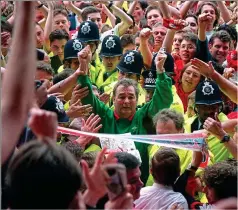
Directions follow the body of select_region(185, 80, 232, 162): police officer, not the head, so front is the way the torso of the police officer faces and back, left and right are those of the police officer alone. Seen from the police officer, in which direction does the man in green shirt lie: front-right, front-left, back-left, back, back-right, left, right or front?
right

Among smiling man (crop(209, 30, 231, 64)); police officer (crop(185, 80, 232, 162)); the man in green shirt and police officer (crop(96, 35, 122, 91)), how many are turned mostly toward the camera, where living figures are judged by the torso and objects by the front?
4

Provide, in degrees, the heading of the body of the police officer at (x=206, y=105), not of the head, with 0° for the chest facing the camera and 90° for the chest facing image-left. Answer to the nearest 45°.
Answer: approximately 0°

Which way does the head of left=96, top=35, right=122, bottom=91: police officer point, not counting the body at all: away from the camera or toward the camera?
toward the camera

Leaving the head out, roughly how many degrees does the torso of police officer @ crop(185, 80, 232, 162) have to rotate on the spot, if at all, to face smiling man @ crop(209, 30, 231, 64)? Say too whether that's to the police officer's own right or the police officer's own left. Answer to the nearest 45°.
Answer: approximately 180°

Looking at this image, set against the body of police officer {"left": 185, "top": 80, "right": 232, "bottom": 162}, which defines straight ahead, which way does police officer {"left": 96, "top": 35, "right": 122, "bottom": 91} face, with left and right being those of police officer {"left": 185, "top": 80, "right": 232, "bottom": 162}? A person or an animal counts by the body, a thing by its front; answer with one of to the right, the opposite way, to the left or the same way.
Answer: the same way

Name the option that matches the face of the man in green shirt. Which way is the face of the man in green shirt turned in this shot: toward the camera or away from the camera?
toward the camera

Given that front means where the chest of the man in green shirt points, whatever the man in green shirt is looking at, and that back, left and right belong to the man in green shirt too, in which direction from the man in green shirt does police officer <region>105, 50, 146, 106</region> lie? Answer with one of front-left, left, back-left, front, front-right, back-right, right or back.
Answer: back

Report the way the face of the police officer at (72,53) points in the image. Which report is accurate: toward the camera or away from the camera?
toward the camera

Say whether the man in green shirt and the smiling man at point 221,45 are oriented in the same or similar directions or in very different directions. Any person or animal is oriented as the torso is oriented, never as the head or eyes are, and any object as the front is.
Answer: same or similar directions

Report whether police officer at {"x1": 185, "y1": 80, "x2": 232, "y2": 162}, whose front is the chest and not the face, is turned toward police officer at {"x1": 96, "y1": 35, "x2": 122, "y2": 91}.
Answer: no

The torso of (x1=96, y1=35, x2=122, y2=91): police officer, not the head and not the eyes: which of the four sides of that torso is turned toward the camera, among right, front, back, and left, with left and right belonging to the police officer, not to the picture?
front

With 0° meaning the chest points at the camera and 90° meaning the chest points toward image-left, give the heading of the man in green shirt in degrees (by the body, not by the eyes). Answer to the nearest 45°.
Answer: approximately 0°

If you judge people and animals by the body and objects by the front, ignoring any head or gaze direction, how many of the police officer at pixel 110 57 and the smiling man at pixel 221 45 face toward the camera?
2

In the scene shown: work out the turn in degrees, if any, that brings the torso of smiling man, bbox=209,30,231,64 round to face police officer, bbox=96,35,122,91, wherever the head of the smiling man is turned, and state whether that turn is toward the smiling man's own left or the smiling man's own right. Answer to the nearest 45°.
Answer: approximately 90° to the smiling man's own right
